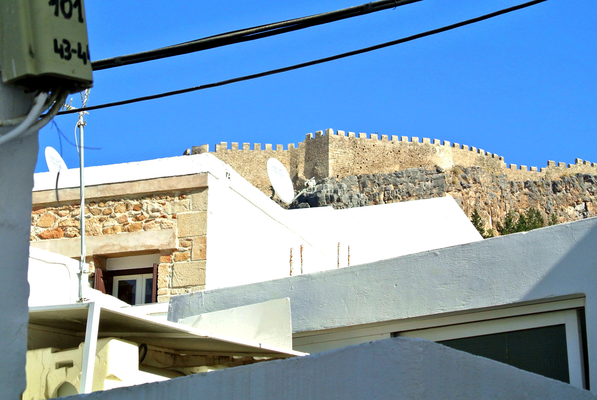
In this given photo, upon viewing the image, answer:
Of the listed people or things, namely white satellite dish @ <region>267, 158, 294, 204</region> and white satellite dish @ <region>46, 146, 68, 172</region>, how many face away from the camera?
0

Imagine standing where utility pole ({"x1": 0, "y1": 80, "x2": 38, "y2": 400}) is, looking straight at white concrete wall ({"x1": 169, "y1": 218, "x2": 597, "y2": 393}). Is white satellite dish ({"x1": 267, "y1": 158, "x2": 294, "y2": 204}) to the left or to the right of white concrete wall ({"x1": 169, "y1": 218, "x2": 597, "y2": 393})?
left

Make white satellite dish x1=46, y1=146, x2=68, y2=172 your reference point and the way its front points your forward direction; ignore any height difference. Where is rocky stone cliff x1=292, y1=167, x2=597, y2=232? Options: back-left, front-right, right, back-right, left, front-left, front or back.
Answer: left

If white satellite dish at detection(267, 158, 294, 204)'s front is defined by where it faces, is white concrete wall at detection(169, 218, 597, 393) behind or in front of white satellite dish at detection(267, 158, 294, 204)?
in front

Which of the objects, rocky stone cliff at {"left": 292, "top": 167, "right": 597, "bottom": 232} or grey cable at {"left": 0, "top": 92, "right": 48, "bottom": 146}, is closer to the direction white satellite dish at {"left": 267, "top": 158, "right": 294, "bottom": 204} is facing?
the grey cable

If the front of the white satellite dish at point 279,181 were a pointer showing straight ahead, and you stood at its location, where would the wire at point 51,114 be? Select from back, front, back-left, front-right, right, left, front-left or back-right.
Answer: front-right

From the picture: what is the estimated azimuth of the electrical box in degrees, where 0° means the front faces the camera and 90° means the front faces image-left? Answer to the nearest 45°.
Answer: approximately 315°
